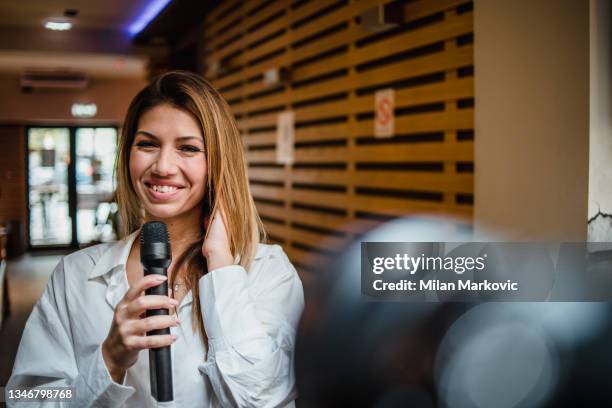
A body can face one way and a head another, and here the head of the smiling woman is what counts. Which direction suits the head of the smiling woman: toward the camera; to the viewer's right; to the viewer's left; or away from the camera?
toward the camera

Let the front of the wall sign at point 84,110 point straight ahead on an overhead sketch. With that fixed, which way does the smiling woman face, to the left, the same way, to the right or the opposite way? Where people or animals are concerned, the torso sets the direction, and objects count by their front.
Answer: the same way

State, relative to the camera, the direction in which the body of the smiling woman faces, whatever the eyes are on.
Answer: toward the camera

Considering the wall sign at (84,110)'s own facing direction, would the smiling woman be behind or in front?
in front

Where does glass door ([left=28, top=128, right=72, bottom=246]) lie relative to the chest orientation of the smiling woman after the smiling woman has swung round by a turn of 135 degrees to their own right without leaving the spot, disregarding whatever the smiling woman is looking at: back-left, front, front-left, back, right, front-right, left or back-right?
front-right

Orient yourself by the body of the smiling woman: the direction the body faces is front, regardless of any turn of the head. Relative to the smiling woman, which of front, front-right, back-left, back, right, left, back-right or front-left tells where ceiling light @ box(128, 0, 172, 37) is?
back

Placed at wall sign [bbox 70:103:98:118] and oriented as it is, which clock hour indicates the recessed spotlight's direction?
The recessed spotlight is roughly at 12 o'clock from the wall sign.

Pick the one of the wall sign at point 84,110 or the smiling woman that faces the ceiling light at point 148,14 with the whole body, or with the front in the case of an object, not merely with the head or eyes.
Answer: the wall sign

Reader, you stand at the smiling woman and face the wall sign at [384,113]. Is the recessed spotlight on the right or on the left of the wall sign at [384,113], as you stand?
left

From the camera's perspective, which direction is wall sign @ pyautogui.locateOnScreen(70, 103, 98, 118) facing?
toward the camera

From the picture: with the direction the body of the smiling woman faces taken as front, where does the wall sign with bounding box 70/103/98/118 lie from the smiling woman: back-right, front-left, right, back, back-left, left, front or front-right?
back

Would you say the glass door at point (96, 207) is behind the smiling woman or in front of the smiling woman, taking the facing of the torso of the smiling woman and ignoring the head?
behind

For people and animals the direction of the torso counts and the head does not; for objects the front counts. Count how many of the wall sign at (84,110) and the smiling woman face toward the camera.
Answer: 2

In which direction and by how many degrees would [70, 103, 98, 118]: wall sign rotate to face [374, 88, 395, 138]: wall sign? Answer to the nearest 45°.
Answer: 0° — it already faces it
